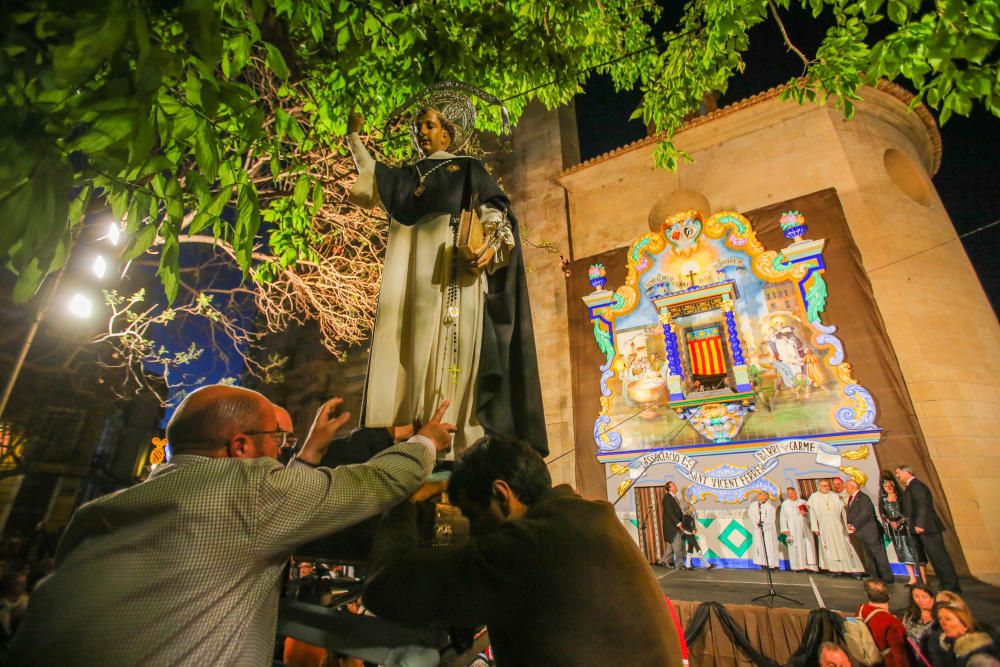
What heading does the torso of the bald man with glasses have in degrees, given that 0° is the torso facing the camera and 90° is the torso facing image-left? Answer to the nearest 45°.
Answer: approximately 225°

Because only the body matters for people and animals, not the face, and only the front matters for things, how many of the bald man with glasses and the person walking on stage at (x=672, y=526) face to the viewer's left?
0

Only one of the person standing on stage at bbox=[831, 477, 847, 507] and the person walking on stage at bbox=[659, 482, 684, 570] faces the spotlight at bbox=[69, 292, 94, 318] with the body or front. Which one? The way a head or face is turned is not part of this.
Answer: the person standing on stage at bbox=[831, 477, 847, 507]

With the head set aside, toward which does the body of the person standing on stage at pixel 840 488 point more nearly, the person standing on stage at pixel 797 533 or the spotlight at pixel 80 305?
the spotlight

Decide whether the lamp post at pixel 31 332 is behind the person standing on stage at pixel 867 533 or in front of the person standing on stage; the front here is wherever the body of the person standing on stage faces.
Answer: in front

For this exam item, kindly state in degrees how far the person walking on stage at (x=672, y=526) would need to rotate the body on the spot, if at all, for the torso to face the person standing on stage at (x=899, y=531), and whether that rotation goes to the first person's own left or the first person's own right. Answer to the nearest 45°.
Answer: approximately 45° to the first person's own left

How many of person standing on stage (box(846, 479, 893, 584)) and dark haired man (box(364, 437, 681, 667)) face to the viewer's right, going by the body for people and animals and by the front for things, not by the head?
0

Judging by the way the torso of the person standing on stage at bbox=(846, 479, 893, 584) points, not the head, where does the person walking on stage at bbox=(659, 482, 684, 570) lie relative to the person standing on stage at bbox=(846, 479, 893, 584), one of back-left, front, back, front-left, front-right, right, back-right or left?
front-right

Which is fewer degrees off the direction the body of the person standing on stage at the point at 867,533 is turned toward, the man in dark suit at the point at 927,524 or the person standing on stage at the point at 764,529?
the person standing on stage

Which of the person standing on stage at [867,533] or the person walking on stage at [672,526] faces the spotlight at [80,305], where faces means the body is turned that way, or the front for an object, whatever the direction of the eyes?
the person standing on stage at [867,533]

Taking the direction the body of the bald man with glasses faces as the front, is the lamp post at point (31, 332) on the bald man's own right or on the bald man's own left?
on the bald man's own left

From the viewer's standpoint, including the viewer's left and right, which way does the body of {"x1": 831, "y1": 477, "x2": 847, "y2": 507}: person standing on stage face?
facing the viewer and to the left of the viewer

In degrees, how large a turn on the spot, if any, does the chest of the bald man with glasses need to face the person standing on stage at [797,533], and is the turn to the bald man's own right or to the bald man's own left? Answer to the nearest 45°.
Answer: approximately 45° to the bald man's own right
